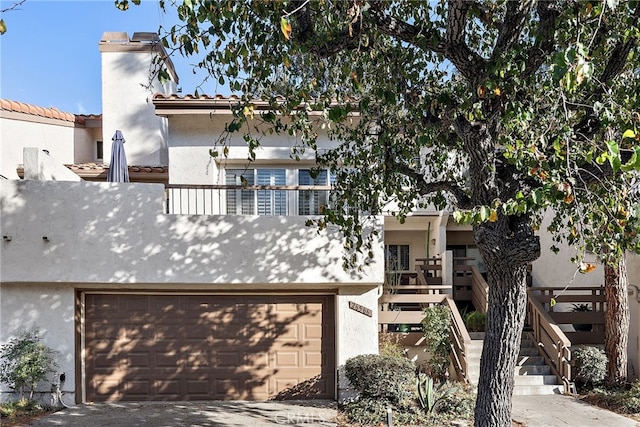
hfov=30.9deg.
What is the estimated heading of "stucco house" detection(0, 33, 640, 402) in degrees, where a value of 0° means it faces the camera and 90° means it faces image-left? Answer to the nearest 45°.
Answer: approximately 0°

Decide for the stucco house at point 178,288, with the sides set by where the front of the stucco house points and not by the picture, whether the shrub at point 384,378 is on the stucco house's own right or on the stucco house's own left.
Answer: on the stucco house's own left

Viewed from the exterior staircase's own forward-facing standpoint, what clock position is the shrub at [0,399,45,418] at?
The shrub is roughly at 2 o'clock from the exterior staircase.

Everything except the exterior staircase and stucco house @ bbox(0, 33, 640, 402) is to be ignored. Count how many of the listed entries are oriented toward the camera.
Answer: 2

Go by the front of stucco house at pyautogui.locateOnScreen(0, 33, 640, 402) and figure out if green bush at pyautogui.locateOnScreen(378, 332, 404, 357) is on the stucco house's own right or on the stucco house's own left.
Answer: on the stucco house's own left

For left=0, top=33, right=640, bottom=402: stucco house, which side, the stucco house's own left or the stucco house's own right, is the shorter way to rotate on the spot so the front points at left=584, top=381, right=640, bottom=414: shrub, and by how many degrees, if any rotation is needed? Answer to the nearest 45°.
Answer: approximately 90° to the stucco house's own left

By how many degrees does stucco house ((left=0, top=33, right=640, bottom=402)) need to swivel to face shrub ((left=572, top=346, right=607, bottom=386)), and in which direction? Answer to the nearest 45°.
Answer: approximately 90° to its left

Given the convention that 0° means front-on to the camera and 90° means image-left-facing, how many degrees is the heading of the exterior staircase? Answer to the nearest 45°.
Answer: approximately 0°
